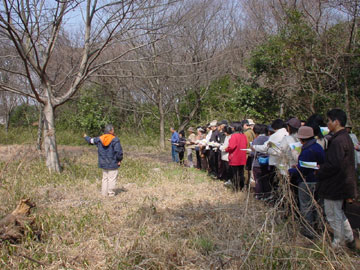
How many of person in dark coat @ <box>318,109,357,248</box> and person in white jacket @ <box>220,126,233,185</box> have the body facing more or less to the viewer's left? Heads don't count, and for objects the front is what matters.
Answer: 2

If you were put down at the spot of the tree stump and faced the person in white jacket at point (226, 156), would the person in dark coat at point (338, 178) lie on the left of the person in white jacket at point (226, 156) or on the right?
right

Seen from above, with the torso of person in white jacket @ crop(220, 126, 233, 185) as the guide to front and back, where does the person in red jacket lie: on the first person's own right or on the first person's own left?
on the first person's own left

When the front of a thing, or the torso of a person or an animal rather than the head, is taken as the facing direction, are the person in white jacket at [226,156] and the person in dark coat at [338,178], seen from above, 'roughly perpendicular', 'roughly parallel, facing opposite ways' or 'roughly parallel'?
roughly parallel

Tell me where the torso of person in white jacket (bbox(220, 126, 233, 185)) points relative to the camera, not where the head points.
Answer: to the viewer's left

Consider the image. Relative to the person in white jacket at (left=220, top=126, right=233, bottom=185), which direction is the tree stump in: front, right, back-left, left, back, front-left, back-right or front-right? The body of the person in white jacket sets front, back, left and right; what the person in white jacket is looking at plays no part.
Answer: front-left

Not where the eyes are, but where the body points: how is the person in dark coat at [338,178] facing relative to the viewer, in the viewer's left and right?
facing to the left of the viewer

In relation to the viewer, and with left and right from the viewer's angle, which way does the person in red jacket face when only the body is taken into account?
facing away from the viewer and to the left of the viewer

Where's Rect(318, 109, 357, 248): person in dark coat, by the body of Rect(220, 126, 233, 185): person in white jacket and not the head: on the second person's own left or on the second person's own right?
on the second person's own left

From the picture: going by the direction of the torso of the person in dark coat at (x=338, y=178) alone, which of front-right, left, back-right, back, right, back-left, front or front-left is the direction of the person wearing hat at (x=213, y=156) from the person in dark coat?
front-right

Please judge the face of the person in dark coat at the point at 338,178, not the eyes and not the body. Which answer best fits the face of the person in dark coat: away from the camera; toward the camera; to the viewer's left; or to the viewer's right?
to the viewer's left
